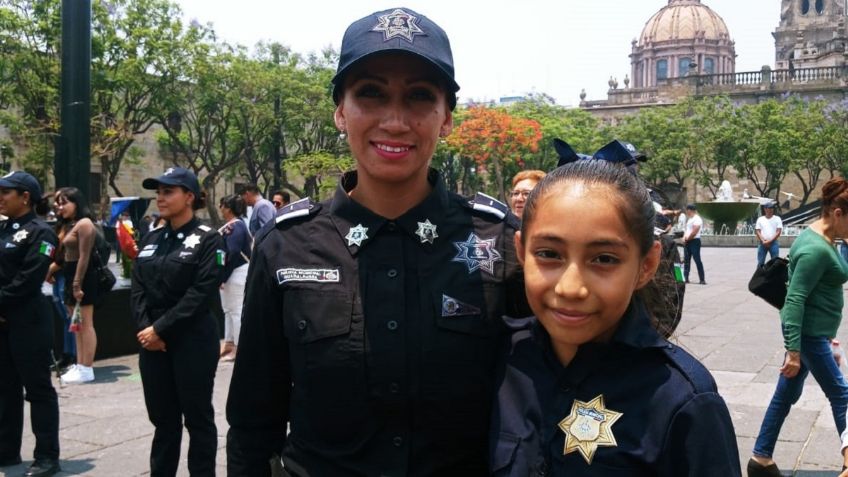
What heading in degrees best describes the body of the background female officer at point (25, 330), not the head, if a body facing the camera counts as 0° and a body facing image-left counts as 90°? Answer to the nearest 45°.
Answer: approximately 45°

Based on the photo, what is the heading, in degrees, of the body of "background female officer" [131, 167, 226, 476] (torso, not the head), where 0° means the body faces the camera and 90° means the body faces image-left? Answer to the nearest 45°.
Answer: approximately 45°

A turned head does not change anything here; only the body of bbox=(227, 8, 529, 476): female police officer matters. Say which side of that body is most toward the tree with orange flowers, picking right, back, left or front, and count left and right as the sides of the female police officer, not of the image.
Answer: back

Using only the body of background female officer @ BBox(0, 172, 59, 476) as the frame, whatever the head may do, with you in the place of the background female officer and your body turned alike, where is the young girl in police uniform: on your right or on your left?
on your left

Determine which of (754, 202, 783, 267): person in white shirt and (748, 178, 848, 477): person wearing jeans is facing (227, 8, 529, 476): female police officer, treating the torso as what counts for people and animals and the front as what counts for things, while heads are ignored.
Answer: the person in white shirt

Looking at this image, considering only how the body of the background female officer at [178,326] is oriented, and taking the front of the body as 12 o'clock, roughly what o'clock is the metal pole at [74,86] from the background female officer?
The metal pole is roughly at 4 o'clock from the background female officer.
